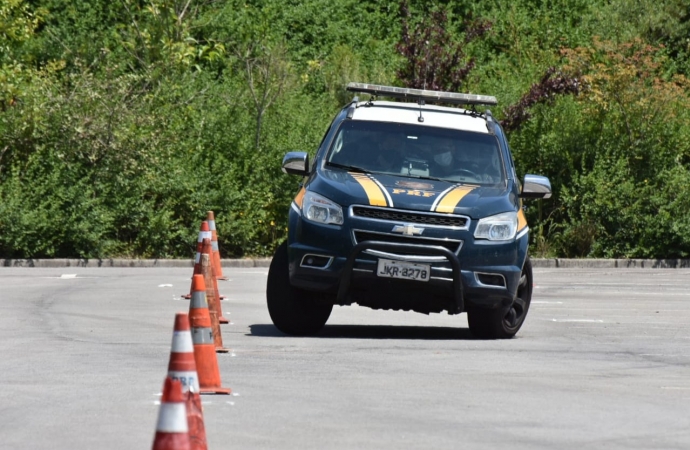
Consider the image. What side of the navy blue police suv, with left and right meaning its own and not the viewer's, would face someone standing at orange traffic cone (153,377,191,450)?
front

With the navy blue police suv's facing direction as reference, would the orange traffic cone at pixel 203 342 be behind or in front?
in front

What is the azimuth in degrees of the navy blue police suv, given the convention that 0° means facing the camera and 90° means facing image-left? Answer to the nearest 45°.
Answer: approximately 0°
